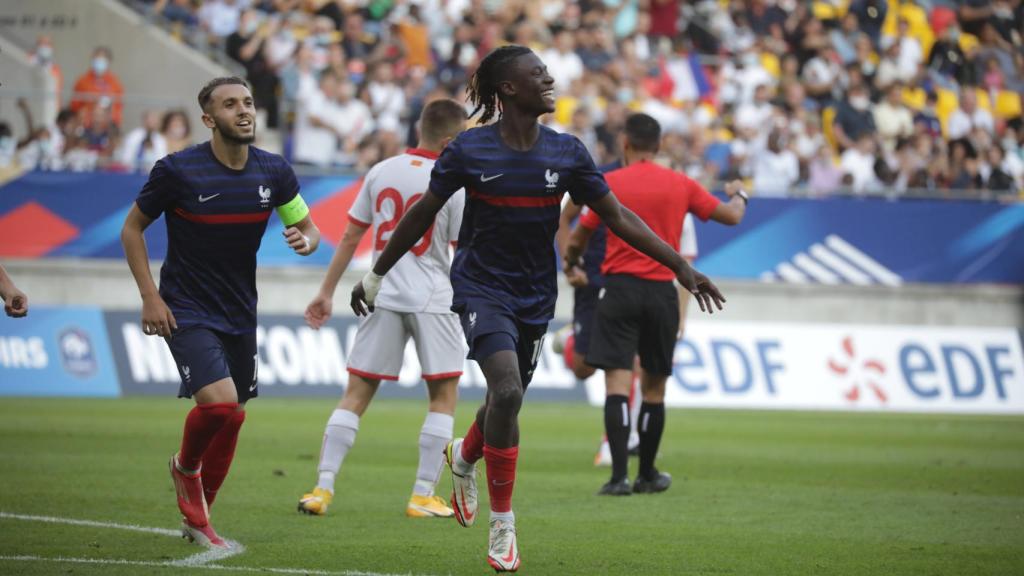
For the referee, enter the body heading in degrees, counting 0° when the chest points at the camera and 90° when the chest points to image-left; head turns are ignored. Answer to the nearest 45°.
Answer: approximately 180°

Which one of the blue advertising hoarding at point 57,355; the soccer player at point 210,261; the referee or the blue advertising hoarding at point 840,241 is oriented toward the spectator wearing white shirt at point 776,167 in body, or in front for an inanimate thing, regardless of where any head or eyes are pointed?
the referee

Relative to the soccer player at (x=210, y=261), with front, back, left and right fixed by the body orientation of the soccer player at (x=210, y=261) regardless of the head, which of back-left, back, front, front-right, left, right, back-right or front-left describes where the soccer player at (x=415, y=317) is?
left

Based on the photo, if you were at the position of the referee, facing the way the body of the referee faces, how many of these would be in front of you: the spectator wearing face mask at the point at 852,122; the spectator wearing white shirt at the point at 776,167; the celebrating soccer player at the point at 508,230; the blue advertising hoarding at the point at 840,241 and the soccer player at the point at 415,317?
3

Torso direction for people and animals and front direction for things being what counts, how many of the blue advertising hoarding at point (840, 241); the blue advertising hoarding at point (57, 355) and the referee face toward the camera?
2

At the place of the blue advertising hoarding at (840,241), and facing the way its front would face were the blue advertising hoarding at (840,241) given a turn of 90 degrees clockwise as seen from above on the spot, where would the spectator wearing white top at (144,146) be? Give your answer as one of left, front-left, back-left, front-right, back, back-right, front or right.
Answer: front

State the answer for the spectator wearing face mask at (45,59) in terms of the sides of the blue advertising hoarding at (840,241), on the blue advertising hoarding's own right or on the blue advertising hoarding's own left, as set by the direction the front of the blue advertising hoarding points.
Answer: on the blue advertising hoarding's own right

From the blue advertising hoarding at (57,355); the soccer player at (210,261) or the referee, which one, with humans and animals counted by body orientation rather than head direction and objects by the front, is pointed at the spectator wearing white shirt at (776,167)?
the referee

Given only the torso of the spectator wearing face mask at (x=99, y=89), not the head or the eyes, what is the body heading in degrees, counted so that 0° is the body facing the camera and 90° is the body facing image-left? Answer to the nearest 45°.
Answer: approximately 0°
